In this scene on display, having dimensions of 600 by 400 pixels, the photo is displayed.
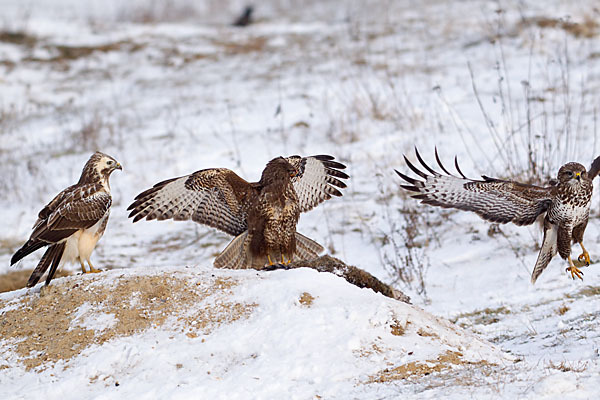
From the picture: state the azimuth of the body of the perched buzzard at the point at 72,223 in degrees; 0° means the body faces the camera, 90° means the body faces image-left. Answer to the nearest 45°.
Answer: approximately 270°

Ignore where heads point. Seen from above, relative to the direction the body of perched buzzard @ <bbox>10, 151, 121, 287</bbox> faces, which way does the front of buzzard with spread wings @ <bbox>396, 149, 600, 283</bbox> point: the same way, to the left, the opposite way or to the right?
to the right

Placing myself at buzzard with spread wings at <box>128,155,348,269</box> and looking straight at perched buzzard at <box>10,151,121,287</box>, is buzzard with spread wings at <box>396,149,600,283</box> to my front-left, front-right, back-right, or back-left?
back-left

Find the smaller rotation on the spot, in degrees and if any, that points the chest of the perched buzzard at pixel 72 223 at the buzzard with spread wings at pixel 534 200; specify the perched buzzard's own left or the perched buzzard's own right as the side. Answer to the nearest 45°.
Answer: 0° — it already faces it

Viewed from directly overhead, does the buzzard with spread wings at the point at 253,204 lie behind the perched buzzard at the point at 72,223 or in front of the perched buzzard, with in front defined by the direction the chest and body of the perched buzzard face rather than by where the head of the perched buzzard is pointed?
in front

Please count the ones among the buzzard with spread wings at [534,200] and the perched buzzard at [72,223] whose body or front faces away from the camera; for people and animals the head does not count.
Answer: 0
